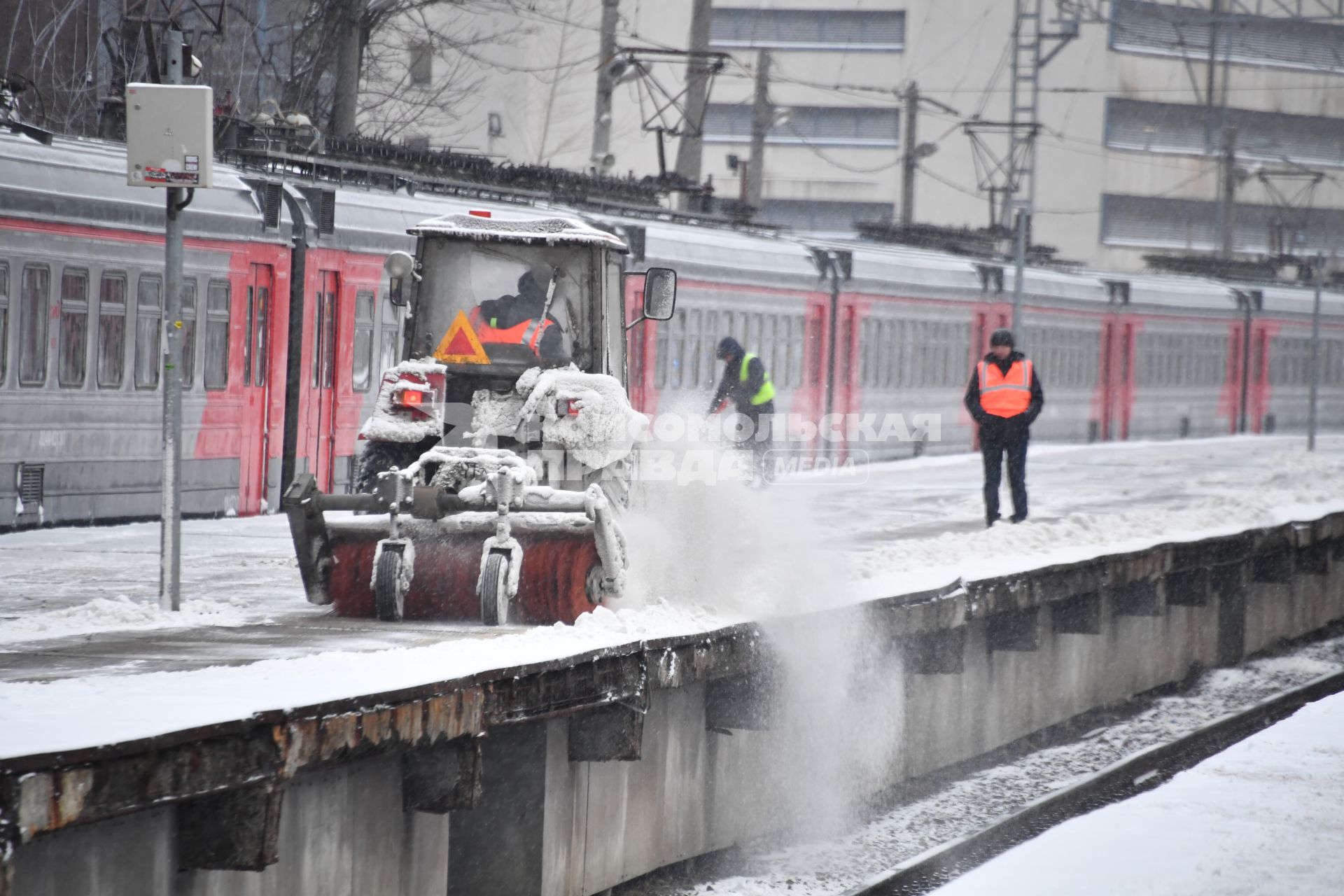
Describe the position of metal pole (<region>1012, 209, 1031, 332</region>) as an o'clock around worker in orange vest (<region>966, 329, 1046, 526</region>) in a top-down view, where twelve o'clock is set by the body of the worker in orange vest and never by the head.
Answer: The metal pole is roughly at 6 o'clock from the worker in orange vest.

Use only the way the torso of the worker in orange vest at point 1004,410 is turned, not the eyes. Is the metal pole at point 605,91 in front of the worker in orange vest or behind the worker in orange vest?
behind

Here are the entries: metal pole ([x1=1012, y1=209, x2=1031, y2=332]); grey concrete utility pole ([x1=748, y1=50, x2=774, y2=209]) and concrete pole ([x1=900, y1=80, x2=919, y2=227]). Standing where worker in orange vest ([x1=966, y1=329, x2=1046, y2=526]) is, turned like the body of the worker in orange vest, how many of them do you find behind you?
3

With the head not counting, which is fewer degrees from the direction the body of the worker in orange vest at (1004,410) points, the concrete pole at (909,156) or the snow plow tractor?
the snow plow tractor

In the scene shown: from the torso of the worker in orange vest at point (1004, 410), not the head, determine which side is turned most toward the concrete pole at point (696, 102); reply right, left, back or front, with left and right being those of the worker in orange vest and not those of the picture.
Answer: back

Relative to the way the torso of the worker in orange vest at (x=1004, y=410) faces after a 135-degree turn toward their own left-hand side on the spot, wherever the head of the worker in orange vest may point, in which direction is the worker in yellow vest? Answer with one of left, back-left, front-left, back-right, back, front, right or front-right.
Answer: left

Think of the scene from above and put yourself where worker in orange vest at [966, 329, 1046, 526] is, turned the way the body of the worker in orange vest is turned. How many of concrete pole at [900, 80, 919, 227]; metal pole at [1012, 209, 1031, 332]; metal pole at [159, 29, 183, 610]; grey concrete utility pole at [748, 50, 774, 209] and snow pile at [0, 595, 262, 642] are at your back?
3

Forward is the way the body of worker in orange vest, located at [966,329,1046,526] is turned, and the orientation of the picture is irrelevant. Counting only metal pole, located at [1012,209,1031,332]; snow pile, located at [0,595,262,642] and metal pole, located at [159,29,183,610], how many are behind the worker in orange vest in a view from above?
1

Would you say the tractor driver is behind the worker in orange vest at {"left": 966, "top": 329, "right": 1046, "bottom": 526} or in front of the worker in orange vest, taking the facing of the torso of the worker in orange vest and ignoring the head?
in front

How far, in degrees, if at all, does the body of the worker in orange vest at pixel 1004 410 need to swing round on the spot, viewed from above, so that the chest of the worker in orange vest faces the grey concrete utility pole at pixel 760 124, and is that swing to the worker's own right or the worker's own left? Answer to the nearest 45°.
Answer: approximately 180°

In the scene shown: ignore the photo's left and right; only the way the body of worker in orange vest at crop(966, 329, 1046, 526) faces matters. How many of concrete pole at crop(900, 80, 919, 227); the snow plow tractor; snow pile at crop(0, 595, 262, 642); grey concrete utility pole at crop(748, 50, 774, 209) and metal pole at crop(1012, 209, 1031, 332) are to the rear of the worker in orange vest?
3

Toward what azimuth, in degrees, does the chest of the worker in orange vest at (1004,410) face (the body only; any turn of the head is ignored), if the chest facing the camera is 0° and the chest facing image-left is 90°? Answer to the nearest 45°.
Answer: approximately 0°

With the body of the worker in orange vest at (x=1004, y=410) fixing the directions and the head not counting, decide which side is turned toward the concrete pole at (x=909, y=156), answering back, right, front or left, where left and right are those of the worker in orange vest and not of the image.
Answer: back

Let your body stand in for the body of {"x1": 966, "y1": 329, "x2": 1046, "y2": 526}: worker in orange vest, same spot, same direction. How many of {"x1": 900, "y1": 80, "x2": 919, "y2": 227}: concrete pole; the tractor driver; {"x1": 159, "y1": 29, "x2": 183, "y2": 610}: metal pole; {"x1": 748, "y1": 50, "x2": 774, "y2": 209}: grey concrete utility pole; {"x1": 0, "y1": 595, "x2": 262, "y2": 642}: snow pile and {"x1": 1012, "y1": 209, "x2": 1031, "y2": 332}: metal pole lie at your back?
3

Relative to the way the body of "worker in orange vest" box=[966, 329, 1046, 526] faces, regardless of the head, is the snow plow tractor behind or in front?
in front
